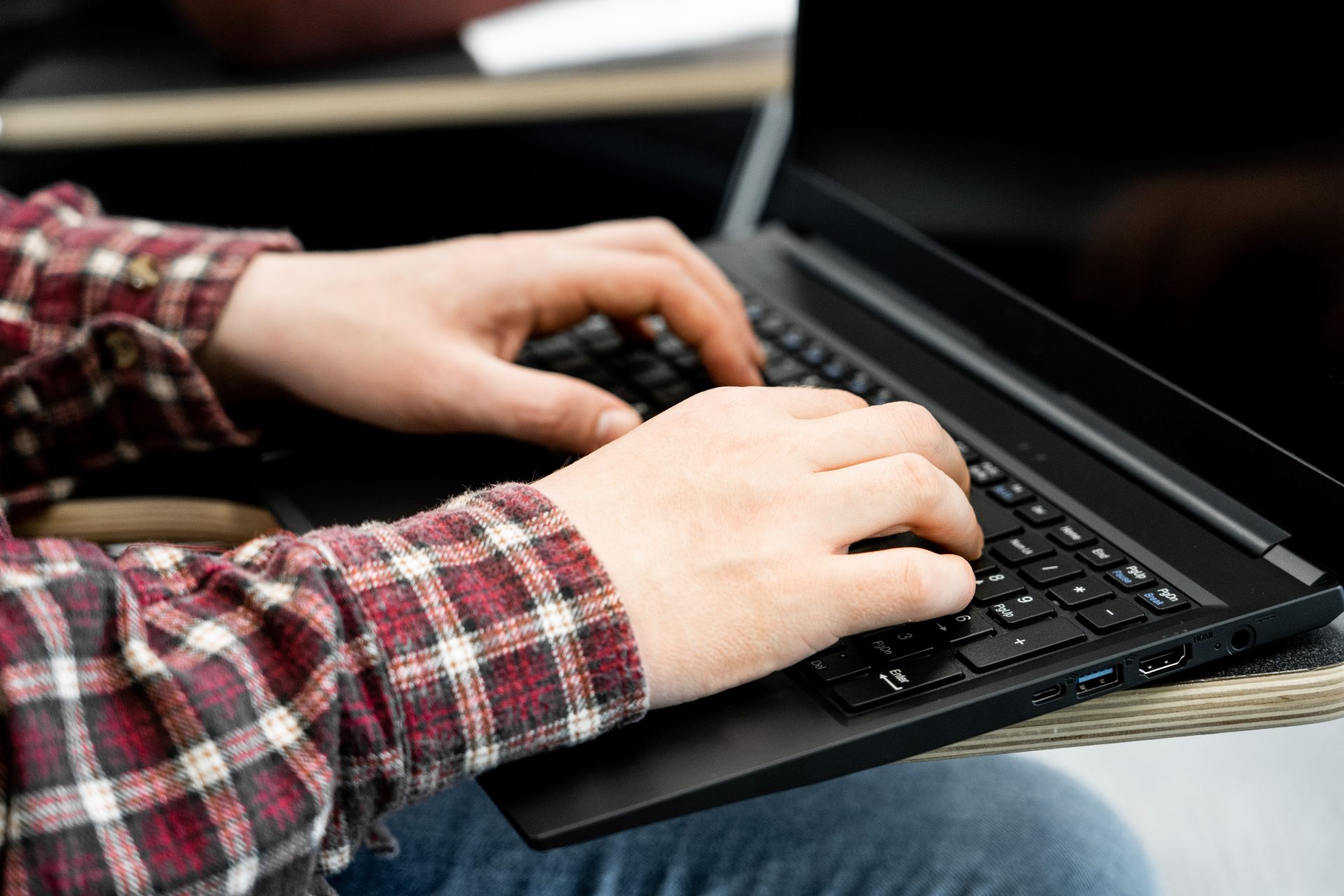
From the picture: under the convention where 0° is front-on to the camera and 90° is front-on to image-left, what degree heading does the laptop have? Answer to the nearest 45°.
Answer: approximately 45°
